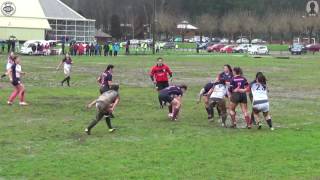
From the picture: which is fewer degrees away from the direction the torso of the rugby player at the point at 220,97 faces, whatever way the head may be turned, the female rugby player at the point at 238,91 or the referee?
the referee

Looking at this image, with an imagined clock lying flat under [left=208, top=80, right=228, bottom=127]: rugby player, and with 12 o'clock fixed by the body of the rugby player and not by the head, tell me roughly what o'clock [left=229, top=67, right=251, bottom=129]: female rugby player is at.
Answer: The female rugby player is roughly at 3 o'clock from the rugby player.

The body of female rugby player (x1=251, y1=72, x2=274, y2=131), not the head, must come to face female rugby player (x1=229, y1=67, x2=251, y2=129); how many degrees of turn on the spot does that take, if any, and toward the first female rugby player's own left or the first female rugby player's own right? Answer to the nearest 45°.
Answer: approximately 45° to the first female rugby player's own left

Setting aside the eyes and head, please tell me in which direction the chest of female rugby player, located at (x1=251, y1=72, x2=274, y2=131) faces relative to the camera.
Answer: away from the camera

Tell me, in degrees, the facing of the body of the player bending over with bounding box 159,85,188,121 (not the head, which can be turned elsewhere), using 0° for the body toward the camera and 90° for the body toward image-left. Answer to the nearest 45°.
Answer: approximately 270°

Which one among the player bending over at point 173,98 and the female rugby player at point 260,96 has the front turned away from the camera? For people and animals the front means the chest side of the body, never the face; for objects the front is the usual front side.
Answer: the female rugby player
